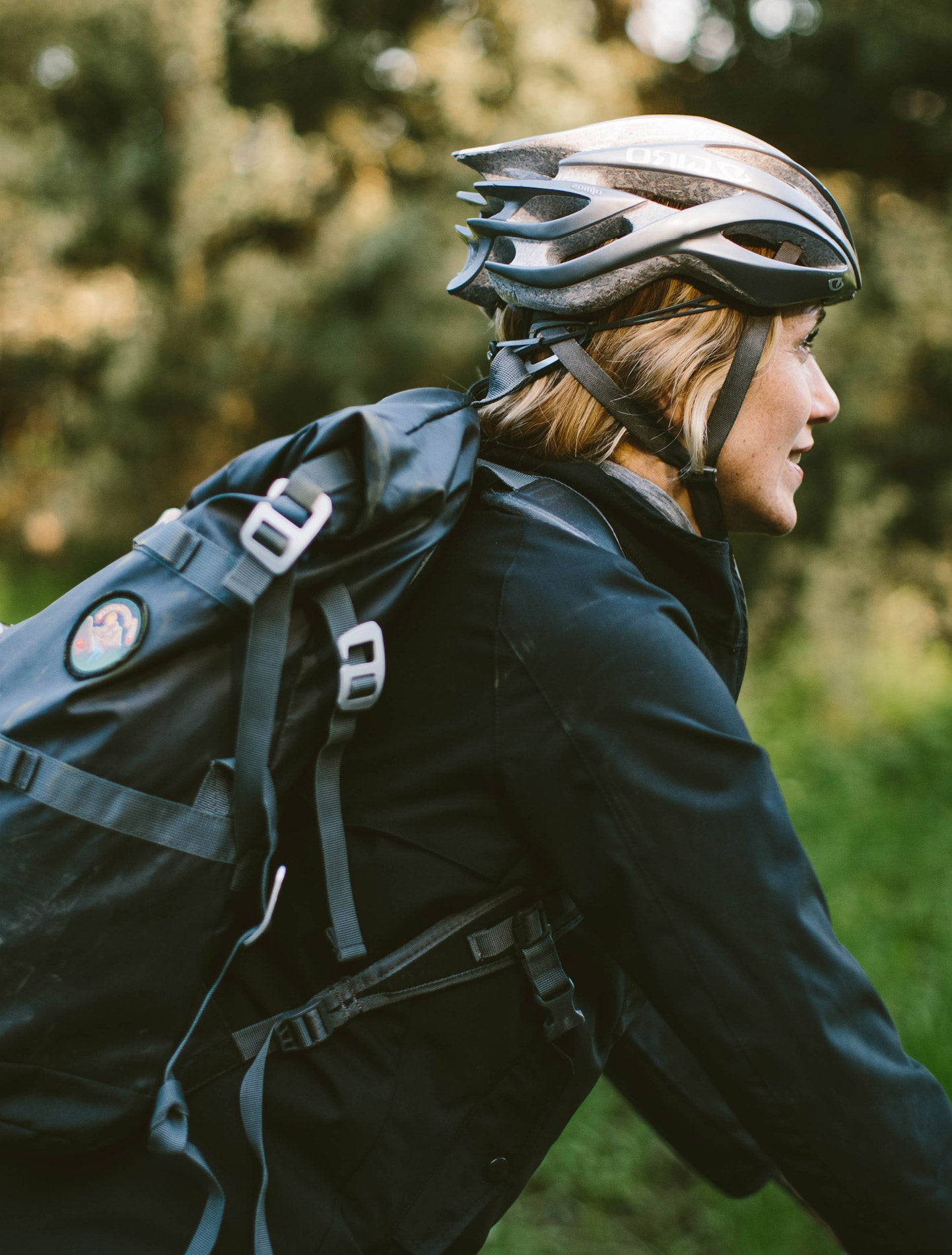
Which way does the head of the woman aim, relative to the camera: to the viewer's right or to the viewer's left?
to the viewer's right

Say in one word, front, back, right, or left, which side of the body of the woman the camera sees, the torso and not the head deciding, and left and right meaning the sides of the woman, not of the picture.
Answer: right
